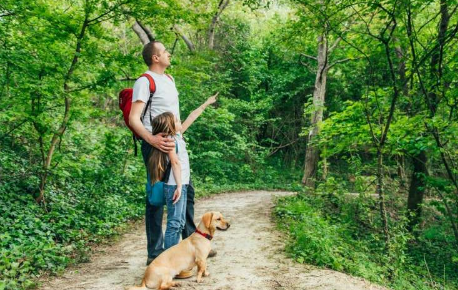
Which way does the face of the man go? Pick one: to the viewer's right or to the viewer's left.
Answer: to the viewer's right

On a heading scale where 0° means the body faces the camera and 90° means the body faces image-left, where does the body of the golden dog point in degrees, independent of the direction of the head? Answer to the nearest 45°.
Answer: approximately 270°
